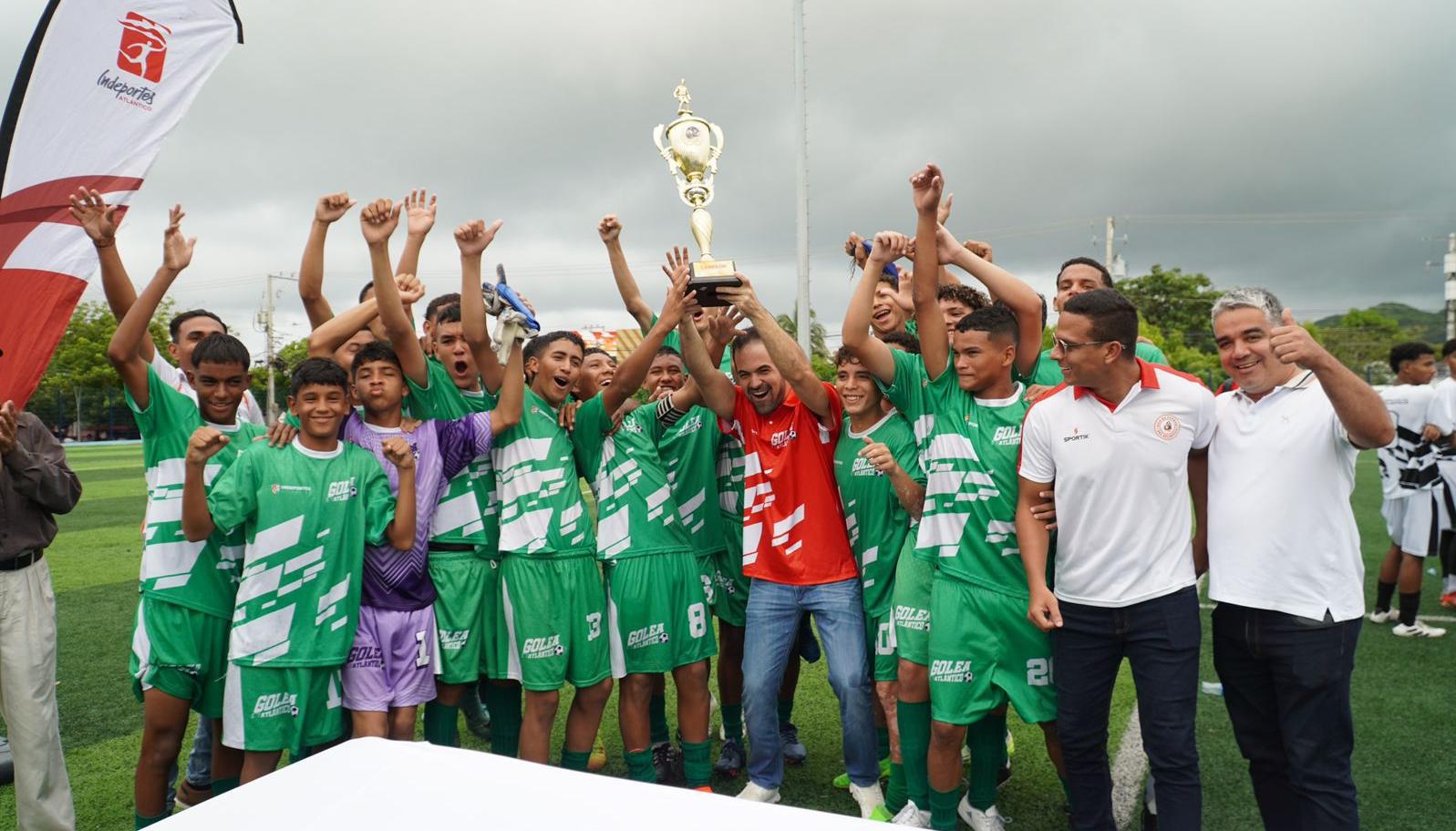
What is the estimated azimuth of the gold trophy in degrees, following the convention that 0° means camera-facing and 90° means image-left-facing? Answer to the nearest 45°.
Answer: approximately 0°

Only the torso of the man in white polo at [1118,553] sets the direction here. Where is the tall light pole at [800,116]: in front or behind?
behind

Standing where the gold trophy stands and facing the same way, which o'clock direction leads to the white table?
The white table is roughly at 12 o'clock from the gold trophy.

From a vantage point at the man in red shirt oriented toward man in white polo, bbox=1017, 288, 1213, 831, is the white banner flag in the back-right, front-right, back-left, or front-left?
back-right

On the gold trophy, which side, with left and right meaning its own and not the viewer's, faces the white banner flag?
right

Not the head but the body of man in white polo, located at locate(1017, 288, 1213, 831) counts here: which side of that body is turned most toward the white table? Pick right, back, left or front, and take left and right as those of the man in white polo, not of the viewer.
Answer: front

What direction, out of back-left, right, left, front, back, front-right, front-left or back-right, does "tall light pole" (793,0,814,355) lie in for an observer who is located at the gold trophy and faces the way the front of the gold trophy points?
back

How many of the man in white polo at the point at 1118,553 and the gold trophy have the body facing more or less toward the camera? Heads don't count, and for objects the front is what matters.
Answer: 2

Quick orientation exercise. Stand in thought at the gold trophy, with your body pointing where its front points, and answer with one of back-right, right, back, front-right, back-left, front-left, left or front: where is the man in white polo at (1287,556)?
front-left

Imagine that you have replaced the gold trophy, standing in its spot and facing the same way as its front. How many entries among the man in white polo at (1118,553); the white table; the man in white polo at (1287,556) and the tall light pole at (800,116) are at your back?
1

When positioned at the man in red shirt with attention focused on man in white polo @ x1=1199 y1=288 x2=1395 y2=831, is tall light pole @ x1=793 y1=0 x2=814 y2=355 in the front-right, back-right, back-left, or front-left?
back-left
